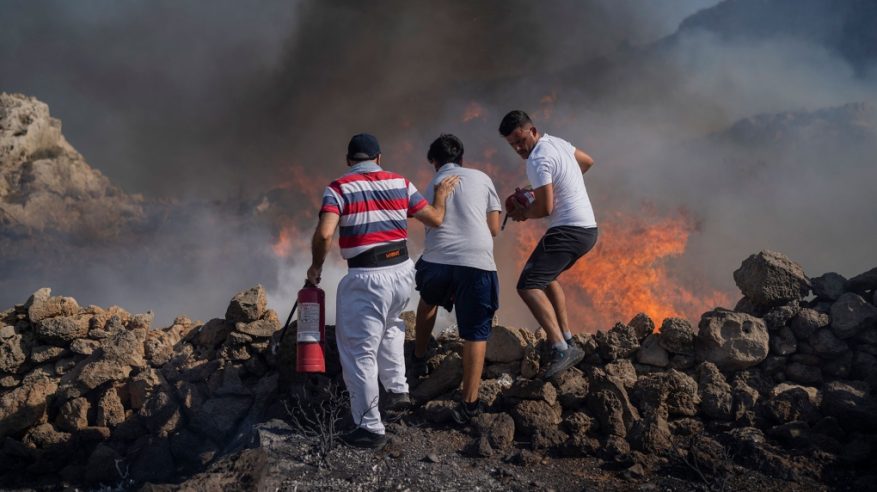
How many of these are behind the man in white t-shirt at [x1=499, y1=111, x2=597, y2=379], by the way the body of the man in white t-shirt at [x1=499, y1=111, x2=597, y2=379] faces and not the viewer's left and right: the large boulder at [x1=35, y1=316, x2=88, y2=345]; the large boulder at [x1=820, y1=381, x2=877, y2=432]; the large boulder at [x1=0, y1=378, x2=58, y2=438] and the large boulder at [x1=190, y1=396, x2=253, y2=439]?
1

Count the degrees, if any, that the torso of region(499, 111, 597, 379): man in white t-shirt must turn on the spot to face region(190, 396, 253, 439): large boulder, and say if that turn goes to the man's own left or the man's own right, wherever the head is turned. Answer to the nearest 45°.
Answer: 0° — they already face it

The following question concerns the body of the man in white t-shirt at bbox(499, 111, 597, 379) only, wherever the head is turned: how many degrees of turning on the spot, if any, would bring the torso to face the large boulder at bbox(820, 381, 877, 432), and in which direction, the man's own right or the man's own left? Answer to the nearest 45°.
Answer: approximately 180°

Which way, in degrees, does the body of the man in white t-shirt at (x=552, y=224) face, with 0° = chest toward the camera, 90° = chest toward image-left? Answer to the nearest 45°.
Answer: approximately 90°

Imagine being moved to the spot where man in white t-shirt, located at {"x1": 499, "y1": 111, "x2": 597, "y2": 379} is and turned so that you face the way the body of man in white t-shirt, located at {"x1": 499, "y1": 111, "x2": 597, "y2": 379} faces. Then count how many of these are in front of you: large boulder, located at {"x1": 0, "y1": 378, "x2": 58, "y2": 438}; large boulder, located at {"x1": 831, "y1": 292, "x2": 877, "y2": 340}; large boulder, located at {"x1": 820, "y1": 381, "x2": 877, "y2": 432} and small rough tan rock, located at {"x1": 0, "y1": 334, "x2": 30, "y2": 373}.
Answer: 2

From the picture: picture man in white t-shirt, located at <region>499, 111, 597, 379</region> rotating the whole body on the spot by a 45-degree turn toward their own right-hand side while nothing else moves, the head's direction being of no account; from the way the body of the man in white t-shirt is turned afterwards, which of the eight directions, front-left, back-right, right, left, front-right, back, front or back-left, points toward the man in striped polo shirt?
left

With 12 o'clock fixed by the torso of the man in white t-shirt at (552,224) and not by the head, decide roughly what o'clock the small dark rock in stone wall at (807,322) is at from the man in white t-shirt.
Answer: The small dark rock in stone wall is roughly at 5 o'clock from the man in white t-shirt.

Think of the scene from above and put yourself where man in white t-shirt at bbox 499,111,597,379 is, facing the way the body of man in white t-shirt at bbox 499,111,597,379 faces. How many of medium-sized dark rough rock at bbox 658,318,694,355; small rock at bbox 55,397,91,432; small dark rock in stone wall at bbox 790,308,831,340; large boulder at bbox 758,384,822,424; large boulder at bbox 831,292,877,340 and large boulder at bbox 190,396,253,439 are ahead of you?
2

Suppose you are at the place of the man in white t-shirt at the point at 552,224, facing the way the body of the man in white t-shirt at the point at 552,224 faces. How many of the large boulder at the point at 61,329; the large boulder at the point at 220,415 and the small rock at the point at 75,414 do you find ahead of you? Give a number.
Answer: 3

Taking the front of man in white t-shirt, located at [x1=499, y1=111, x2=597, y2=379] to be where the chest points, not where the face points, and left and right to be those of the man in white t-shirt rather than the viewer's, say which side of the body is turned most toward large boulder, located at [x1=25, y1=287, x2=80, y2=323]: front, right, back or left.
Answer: front

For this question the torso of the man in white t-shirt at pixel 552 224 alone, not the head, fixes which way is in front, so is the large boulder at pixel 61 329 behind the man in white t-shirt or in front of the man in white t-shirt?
in front

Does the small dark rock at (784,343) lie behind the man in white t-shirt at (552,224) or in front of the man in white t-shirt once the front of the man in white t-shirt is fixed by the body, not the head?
behind

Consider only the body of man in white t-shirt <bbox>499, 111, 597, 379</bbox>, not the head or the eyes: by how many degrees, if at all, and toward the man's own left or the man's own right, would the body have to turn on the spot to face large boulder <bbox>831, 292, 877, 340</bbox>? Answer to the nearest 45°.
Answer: approximately 135° to the man's own right

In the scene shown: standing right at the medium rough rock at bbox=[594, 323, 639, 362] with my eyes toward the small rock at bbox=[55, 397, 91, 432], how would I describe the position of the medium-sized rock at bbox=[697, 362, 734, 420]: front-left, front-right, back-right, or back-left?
back-left

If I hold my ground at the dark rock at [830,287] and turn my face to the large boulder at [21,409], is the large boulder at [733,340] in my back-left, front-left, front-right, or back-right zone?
front-left

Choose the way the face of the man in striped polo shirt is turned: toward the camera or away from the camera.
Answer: away from the camera

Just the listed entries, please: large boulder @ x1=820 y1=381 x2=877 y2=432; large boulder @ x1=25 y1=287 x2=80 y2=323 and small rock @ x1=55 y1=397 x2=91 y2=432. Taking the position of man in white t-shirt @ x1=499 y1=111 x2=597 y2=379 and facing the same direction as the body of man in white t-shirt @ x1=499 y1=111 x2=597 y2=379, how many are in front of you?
2
